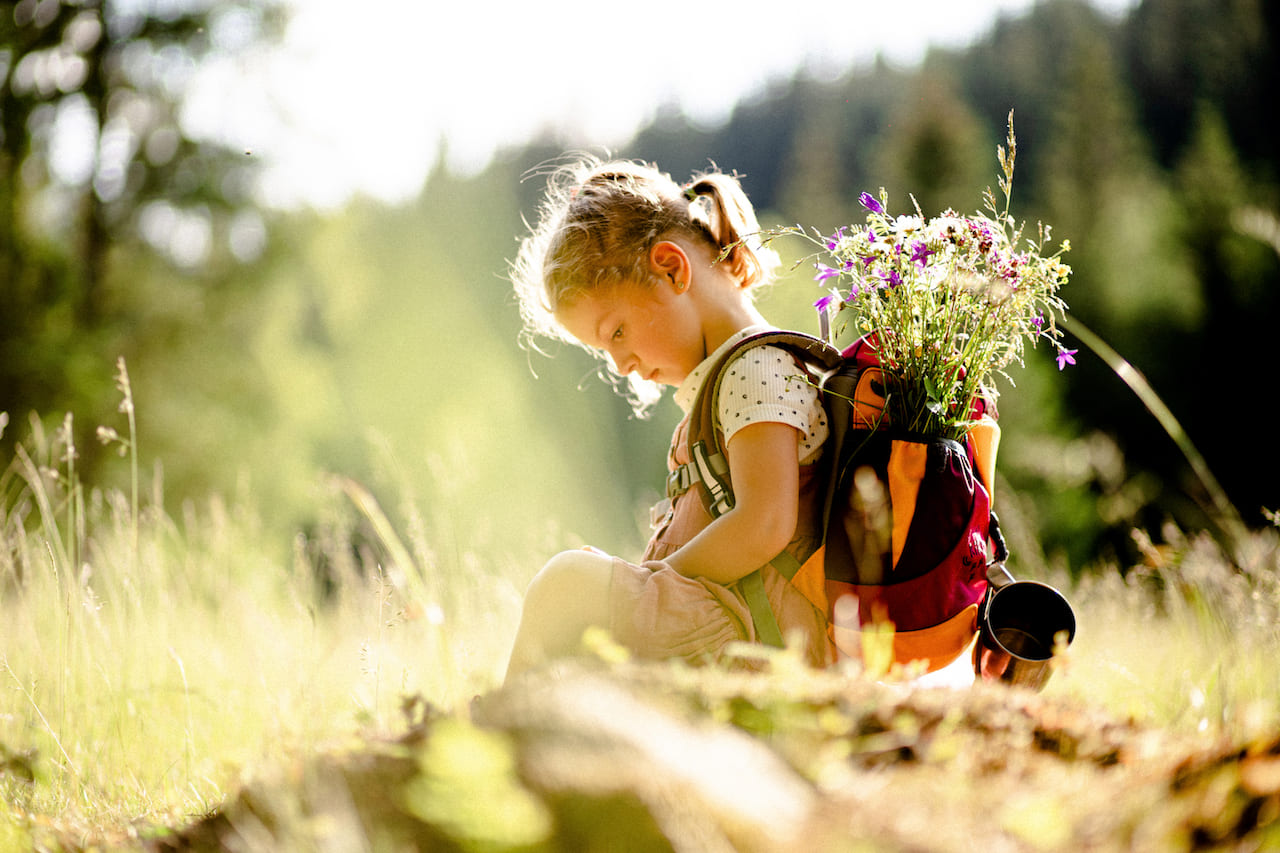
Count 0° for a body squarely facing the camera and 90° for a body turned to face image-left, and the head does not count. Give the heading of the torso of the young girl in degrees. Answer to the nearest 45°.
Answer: approximately 90°

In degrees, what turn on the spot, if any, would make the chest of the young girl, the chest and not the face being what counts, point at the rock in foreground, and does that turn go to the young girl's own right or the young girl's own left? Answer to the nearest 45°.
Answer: approximately 90° to the young girl's own left

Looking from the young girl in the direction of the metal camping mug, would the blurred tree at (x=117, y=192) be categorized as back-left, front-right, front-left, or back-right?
back-left

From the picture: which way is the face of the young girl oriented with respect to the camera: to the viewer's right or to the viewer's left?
to the viewer's left
